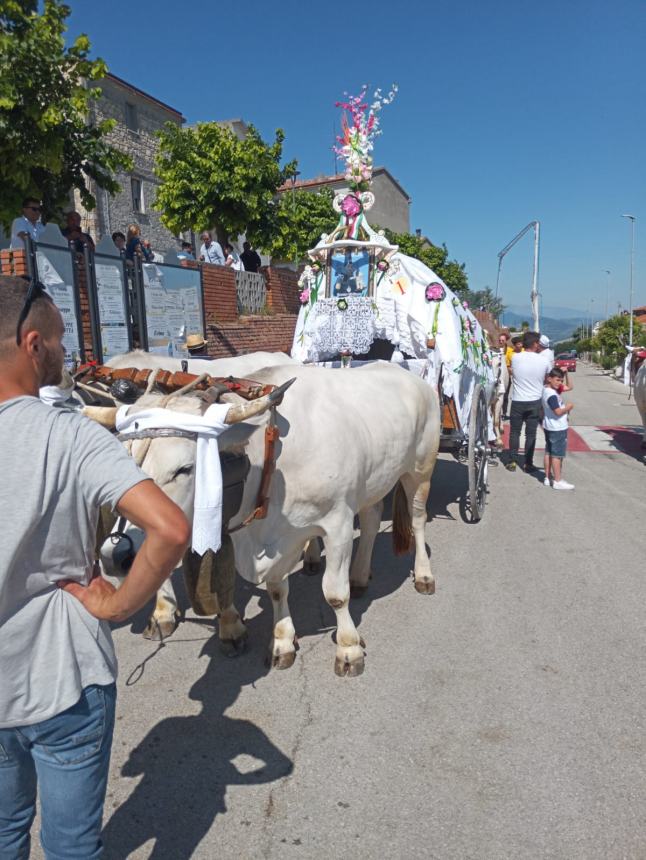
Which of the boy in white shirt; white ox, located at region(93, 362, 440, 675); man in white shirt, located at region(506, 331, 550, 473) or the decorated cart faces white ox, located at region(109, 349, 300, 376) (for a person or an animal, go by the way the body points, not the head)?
the decorated cart

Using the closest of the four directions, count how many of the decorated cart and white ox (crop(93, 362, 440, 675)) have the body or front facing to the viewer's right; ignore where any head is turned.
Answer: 0

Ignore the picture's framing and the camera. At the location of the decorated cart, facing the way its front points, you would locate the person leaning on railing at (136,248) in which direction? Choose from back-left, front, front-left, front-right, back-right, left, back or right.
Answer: right

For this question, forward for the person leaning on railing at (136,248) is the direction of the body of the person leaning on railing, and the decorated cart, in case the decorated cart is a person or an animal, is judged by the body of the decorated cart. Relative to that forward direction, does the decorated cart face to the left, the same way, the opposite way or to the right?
to the right

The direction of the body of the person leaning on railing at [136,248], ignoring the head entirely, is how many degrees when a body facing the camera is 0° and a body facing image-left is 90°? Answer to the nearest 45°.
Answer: approximately 315°

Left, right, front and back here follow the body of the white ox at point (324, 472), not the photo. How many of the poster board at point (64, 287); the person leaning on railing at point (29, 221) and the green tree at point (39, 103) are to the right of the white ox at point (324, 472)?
3

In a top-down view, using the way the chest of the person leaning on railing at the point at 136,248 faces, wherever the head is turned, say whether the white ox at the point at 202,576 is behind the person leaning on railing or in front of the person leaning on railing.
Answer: in front
